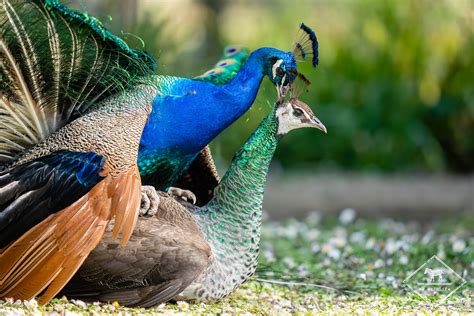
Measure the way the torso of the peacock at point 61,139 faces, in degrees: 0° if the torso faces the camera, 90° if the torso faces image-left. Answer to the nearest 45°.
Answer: approximately 270°

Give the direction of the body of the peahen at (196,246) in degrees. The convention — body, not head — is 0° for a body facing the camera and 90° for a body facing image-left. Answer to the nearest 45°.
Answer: approximately 270°
